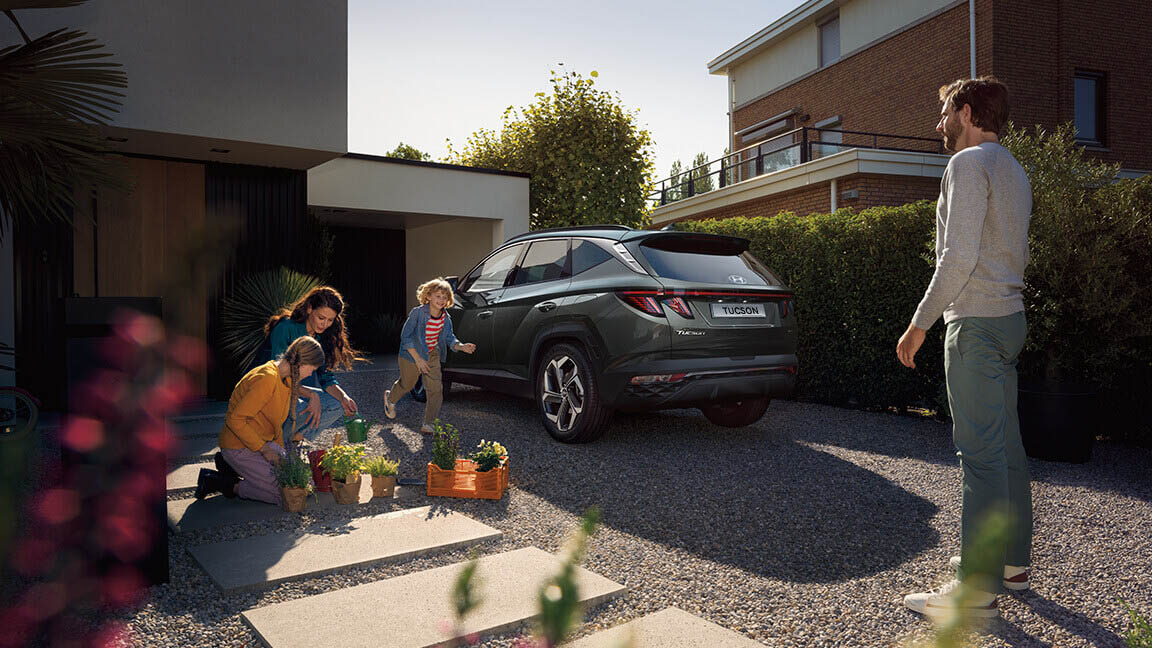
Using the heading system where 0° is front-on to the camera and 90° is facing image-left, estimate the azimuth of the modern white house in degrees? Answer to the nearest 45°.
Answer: approximately 315°

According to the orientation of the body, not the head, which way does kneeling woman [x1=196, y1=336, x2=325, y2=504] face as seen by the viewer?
to the viewer's right

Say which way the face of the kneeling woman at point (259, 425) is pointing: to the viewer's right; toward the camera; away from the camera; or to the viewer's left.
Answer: to the viewer's right

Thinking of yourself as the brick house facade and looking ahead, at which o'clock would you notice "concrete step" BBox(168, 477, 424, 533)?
The concrete step is roughly at 11 o'clock from the brick house facade.

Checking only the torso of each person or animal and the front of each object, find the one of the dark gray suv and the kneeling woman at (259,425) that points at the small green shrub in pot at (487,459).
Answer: the kneeling woman

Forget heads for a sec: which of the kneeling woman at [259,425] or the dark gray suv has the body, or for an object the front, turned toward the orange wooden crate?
the kneeling woman

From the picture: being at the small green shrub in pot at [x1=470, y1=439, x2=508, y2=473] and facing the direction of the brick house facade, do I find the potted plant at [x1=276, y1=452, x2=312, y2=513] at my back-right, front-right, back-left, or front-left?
back-left

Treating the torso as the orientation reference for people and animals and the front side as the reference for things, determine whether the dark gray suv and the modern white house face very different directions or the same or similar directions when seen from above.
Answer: very different directions

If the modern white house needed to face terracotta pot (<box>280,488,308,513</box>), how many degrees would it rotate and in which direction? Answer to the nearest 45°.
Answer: approximately 45° to its right

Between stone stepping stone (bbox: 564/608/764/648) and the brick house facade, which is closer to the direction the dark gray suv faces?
the brick house facade

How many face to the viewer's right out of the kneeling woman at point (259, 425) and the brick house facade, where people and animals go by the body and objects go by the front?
1

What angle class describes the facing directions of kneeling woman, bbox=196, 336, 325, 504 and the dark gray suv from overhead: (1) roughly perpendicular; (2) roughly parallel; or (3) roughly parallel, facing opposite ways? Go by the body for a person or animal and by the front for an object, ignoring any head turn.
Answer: roughly perpendicular

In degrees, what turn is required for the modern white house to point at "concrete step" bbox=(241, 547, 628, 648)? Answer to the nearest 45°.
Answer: approximately 45° to its right

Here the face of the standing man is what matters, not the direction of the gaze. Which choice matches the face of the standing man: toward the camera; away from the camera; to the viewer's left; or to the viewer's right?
to the viewer's left
